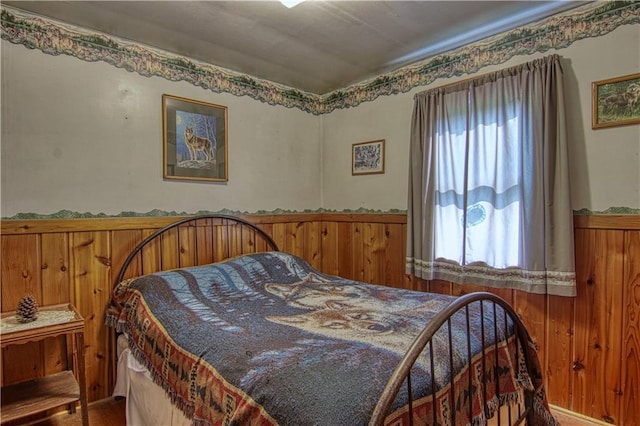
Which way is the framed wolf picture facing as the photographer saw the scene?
facing the viewer and to the right of the viewer

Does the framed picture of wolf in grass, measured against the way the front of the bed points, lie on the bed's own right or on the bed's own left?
on the bed's own left

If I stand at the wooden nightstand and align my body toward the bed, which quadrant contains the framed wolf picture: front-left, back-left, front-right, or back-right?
front-left

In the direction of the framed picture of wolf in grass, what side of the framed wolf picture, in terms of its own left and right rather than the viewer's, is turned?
front

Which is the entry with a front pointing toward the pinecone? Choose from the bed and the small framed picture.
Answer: the small framed picture

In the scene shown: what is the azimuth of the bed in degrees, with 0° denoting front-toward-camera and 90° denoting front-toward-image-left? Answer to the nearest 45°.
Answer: approximately 315°

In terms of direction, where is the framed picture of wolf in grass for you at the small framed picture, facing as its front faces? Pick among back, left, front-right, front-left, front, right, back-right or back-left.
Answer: left

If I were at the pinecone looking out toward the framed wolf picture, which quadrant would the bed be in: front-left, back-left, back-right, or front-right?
front-right

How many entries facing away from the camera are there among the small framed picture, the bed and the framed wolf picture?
0

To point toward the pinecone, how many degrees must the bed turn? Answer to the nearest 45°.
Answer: approximately 135° to its right

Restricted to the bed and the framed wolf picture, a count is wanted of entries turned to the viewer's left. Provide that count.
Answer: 0

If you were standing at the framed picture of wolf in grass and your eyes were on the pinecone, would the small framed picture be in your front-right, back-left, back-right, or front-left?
front-right

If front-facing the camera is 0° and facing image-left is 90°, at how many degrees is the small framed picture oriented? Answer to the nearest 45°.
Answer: approximately 45°

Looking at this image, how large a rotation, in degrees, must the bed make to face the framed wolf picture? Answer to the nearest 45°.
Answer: approximately 180°

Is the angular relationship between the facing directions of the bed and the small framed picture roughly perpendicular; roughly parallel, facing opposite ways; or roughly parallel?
roughly perpendicular
